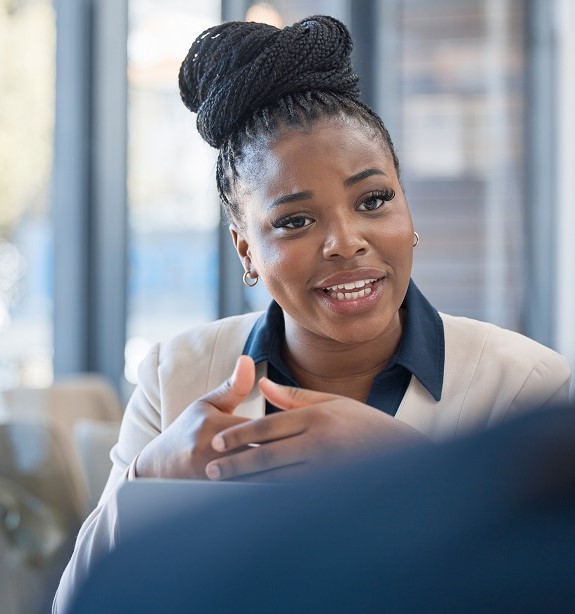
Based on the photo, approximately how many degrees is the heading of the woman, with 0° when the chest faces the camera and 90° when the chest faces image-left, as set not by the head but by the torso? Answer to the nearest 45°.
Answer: approximately 0°
